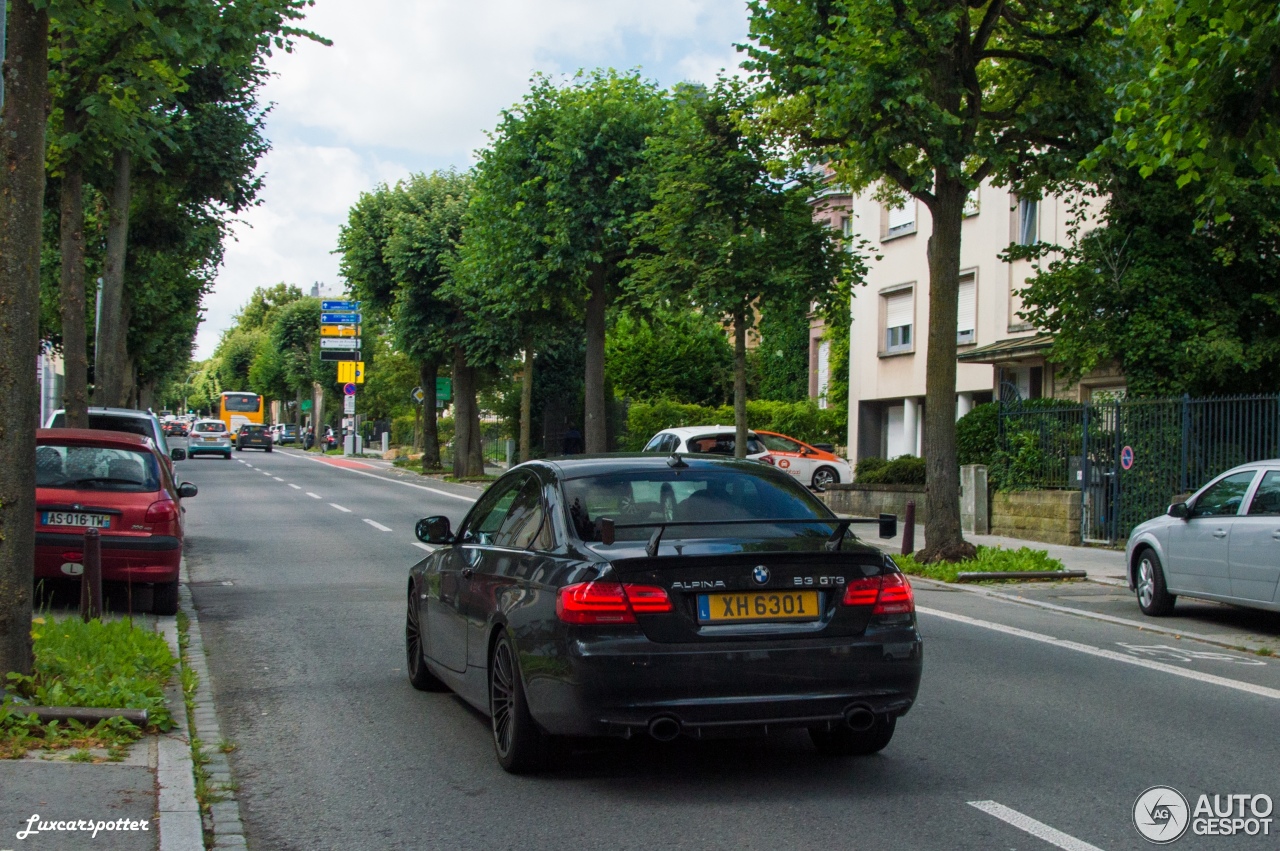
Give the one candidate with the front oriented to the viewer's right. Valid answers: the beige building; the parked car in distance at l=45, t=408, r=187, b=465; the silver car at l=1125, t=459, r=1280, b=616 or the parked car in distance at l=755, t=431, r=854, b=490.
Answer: the parked car in distance at l=755, t=431, r=854, b=490

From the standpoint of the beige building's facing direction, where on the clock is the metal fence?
The metal fence is roughly at 10 o'clock from the beige building.

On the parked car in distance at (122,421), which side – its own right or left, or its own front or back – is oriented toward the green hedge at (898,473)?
right

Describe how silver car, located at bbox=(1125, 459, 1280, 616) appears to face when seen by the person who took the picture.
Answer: facing away from the viewer and to the left of the viewer

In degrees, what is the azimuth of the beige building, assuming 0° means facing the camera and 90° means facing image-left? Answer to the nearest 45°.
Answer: approximately 45°

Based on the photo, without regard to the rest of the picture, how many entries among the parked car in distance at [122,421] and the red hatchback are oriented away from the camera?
2

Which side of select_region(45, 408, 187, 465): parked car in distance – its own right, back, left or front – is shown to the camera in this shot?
back

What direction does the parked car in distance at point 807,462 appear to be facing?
to the viewer's right

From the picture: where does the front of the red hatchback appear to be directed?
away from the camera

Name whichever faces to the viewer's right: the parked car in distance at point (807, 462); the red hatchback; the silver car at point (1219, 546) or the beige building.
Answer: the parked car in distance

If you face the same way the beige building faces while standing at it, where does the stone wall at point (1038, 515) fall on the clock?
The stone wall is roughly at 10 o'clock from the beige building.

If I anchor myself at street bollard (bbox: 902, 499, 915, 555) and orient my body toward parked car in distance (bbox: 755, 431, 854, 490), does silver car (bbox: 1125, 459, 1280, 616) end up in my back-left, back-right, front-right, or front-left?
back-right
